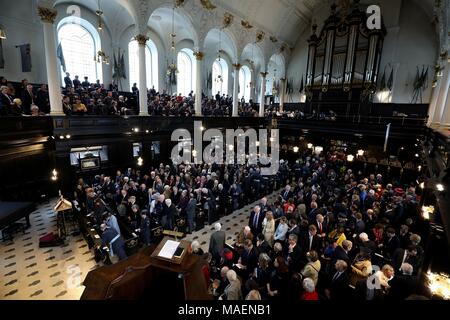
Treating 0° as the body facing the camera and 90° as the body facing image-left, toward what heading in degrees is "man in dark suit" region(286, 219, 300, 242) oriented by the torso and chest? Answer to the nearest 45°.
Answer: approximately 45°

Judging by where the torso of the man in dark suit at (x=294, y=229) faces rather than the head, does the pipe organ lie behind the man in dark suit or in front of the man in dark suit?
behind

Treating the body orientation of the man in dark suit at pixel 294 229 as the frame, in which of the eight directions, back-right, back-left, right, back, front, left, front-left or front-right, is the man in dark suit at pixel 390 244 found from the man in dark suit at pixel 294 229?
back-left

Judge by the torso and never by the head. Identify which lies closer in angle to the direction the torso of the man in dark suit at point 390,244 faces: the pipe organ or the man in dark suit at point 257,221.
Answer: the man in dark suit

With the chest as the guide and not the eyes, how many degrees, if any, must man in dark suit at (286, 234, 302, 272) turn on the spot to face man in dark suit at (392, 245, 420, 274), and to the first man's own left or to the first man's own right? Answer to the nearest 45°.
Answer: approximately 135° to the first man's own left

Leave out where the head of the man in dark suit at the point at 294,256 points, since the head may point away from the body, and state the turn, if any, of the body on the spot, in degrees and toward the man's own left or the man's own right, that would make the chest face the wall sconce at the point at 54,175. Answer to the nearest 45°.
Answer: approximately 45° to the man's own right

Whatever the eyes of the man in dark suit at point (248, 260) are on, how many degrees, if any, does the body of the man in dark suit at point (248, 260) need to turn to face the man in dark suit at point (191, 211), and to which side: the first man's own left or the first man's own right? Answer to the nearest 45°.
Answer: approximately 90° to the first man's own right

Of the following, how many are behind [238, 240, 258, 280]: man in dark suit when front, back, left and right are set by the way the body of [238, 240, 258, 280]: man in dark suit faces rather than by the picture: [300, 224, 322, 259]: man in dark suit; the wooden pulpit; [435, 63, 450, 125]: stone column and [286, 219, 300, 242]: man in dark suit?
3
